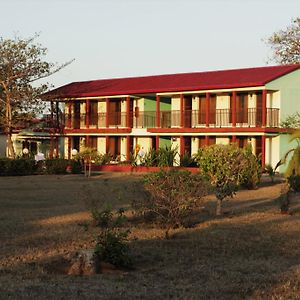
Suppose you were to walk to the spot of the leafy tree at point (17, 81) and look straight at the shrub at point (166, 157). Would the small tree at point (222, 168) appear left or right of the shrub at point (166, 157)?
right

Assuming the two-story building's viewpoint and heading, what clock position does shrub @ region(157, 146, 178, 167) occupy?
The shrub is roughly at 11 o'clock from the two-story building.

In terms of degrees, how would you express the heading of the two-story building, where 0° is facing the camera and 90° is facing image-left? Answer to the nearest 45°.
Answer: approximately 45°

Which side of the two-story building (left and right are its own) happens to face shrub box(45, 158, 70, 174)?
front

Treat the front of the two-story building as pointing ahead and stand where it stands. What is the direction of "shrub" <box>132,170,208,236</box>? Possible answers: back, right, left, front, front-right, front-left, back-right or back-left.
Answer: front-left

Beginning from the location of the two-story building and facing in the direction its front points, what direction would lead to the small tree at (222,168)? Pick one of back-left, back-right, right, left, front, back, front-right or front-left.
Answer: front-left

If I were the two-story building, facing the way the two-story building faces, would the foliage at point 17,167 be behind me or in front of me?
in front

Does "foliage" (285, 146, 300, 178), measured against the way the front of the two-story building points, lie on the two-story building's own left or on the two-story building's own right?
on the two-story building's own left

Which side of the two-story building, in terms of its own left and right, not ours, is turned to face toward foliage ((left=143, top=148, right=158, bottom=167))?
front
